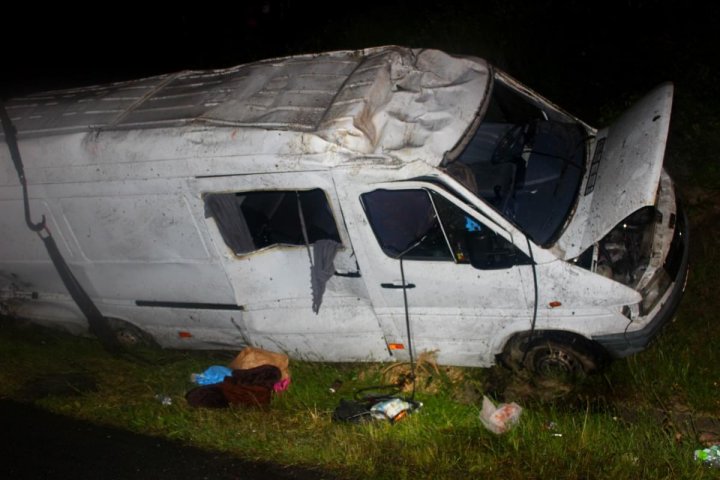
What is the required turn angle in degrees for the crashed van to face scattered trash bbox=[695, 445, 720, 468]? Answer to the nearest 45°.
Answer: approximately 45° to its right

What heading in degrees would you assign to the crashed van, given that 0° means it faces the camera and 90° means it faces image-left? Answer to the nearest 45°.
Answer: approximately 270°

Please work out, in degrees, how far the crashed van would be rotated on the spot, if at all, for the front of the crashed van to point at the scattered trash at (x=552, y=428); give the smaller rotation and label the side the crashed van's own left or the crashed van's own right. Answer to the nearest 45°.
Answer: approximately 45° to the crashed van's own right
